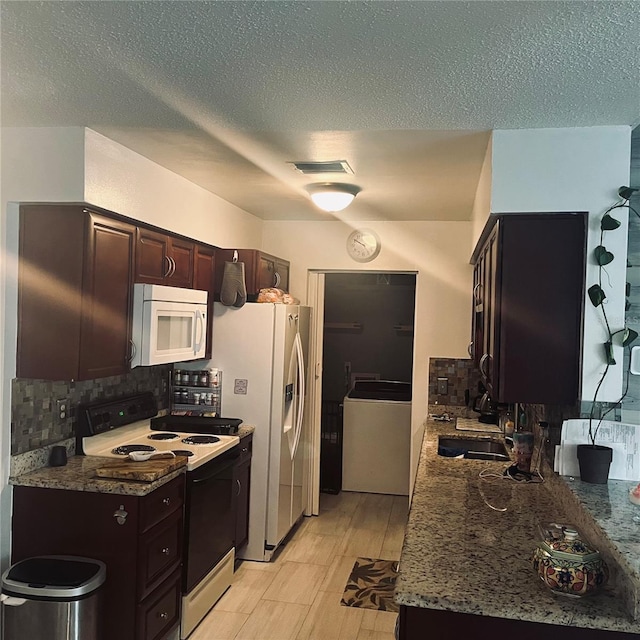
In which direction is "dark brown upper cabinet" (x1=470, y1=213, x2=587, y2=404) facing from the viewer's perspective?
to the viewer's left

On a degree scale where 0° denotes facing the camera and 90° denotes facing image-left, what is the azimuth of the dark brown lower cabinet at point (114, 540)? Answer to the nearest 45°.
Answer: approximately 315°

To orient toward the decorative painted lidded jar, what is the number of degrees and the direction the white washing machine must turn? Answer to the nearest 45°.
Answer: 0° — it already faces it

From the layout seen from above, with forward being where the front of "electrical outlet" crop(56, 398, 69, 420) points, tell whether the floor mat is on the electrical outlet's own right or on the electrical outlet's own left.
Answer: on the electrical outlet's own left

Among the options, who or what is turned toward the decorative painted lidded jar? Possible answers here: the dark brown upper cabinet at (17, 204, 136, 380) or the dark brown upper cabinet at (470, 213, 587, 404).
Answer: the dark brown upper cabinet at (17, 204, 136, 380)

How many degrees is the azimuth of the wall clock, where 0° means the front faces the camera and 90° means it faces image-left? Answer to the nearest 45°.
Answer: approximately 0°

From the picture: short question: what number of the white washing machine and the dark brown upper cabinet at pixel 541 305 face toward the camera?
1
